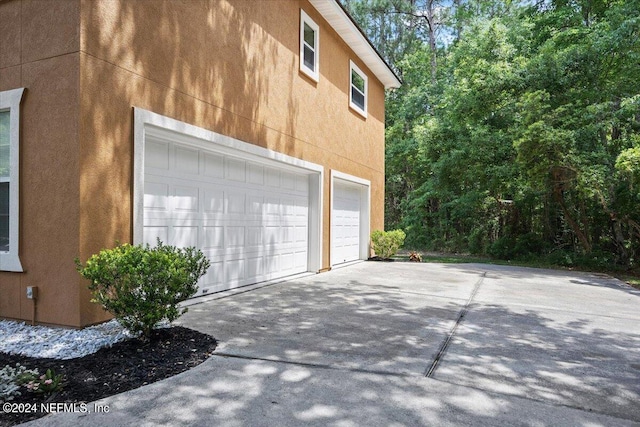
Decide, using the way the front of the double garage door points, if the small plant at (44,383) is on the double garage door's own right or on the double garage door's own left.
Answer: on the double garage door's own right

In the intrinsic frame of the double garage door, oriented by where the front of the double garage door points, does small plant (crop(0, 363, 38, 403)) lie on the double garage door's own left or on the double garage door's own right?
on the double garage door's own right

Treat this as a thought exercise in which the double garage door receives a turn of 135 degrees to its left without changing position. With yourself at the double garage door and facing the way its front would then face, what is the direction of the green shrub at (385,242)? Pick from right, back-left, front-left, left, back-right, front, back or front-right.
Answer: front-right

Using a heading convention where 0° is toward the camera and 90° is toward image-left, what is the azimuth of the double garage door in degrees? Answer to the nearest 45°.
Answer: approximately 315°

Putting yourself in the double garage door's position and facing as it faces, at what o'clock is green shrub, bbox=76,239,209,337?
The green shrub is roughly at 2 o'clock from the double garage door.
